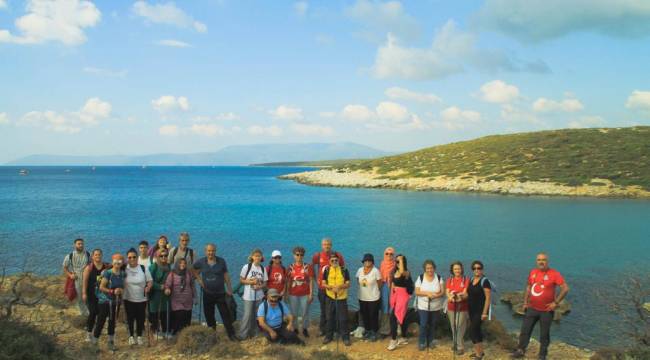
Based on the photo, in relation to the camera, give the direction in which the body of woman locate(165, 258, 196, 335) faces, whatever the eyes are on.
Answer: toward the camera

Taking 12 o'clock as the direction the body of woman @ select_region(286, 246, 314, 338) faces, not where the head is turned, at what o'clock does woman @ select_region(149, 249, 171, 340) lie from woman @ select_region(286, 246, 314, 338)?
woman @ select_region(149, 249, 171, 340) is roughly at 3 o'clock from woman @ select_region(286, 246, 314, 338).

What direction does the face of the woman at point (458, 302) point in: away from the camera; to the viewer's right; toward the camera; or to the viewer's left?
toward the camera

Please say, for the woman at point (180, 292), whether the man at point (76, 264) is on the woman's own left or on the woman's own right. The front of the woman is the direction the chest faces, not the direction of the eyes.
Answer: on the woman's own right

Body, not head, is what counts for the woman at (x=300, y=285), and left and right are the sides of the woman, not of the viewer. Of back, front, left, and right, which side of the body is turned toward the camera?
front

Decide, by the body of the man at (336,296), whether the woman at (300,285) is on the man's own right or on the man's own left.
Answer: on the man's own right

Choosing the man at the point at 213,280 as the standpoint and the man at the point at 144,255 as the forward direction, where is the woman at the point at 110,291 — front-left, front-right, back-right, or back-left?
front-left

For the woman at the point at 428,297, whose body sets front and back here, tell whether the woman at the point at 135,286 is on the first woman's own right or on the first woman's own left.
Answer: on the first woman's own right

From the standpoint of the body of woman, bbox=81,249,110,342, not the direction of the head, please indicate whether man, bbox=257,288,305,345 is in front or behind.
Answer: in front

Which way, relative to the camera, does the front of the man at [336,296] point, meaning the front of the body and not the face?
toward the camera

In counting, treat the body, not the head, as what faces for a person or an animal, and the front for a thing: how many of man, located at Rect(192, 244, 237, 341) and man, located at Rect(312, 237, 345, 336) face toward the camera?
2

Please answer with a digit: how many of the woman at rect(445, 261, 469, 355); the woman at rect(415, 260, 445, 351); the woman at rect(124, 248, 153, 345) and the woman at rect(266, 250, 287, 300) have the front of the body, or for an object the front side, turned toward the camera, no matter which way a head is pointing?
4

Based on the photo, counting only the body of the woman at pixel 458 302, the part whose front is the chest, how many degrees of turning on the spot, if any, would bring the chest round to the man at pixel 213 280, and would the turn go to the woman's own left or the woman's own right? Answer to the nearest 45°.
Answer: approximately 90° to the woman's own right

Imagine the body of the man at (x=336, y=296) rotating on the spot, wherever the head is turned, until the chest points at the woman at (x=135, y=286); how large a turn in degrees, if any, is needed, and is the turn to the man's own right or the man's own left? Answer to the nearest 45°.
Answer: approximately 90° to the man's own right

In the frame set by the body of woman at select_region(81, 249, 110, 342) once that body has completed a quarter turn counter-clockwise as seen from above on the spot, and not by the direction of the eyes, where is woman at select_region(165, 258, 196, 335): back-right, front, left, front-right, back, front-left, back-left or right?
front-right
